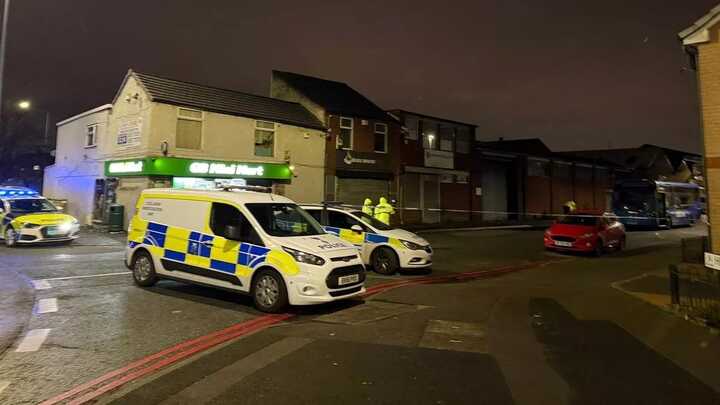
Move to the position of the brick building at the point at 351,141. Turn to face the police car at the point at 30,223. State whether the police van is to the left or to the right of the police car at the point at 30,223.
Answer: left

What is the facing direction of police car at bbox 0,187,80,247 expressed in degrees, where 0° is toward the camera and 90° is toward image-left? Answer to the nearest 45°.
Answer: approximately 315°

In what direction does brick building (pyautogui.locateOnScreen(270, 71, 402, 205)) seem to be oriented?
toward the camera

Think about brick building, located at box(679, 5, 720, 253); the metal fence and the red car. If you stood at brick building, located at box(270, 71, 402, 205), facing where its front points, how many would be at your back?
0

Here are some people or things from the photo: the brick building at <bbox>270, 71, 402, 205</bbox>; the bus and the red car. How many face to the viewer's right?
0

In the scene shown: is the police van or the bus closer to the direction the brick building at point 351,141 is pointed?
the police van

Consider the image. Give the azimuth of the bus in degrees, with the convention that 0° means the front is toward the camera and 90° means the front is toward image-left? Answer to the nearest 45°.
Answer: approximately 45°

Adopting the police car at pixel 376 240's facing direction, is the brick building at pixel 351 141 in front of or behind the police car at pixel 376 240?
behind

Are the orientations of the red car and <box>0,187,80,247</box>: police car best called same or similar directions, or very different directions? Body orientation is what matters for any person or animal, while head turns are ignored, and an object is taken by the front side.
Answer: very different directions

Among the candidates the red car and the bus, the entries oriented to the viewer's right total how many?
0

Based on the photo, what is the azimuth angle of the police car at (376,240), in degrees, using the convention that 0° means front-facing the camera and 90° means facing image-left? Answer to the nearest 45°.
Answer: approximately 315°

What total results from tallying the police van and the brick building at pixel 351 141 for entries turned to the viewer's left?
0

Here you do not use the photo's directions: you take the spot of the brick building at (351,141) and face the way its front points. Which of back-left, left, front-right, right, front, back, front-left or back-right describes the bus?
left

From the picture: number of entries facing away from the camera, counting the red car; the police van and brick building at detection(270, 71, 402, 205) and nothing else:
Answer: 0
